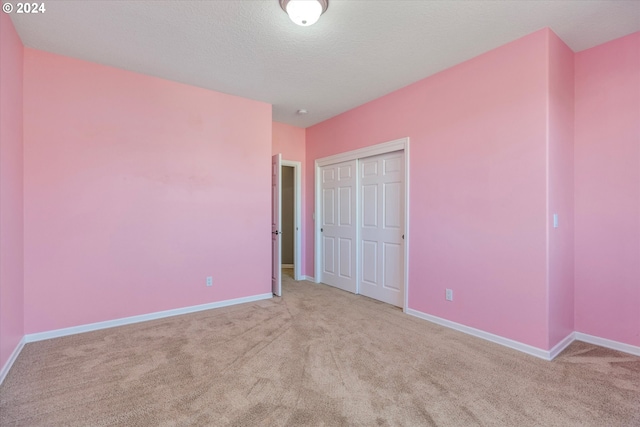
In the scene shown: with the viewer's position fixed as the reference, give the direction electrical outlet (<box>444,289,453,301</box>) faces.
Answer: facing the viewer and to the left of the viewer

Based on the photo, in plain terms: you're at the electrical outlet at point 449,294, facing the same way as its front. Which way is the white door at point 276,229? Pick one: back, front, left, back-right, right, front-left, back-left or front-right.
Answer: front-right

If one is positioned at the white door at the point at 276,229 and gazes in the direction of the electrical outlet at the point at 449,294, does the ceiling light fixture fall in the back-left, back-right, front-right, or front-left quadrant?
front-right
